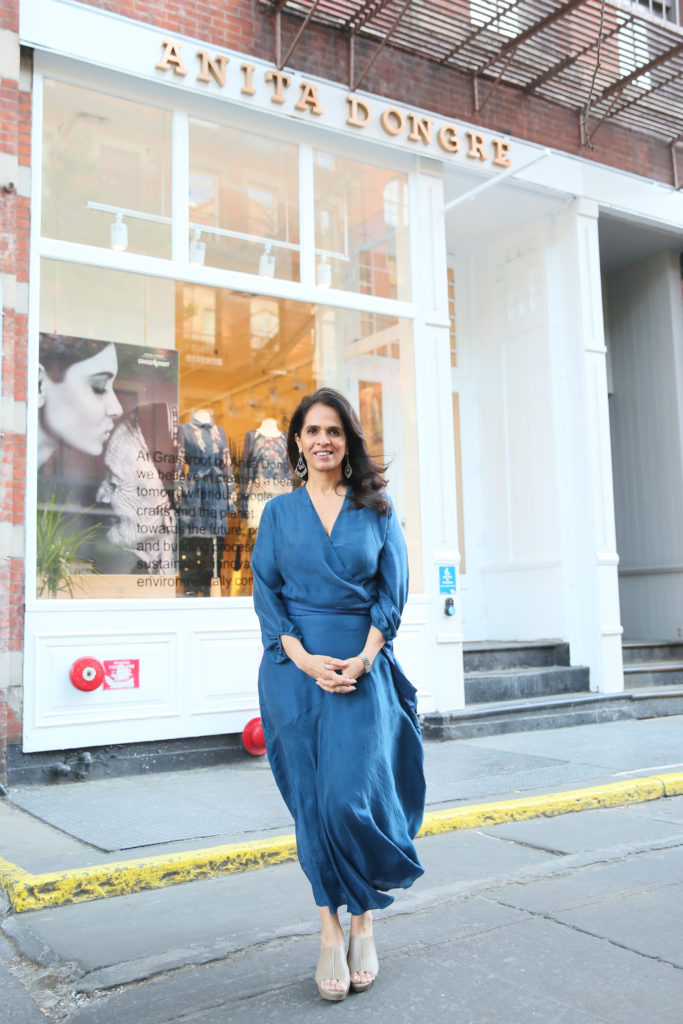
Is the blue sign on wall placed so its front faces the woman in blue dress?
yes

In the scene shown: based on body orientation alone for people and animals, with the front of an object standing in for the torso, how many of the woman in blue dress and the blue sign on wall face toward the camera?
2

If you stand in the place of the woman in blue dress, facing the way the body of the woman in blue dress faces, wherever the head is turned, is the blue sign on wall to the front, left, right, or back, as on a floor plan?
back

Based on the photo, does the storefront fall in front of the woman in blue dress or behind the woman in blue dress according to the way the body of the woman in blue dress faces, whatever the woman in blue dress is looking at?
behind

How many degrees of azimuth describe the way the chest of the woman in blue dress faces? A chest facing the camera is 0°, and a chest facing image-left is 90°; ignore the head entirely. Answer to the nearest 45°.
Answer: approximately 0°

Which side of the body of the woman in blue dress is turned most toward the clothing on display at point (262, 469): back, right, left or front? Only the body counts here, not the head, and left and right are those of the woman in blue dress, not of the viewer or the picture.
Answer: back

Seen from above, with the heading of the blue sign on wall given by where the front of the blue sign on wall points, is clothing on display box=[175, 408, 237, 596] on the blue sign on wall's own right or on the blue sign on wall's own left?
on the blue sign on wall's own right
